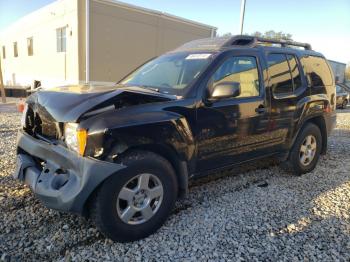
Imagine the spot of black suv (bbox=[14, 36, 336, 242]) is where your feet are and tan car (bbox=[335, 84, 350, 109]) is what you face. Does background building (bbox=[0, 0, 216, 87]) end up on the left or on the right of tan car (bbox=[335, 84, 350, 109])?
left

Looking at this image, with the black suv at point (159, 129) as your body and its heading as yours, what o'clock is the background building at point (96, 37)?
The background building is roughly at 4 o'clock from the black suv.

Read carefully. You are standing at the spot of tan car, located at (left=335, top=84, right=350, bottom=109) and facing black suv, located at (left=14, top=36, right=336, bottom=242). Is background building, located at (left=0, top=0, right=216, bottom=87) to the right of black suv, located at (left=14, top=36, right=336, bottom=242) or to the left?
right

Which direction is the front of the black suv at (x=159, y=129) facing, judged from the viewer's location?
facing the viewer and to the left of the viewer

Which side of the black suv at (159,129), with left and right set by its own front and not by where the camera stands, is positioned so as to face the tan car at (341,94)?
back
